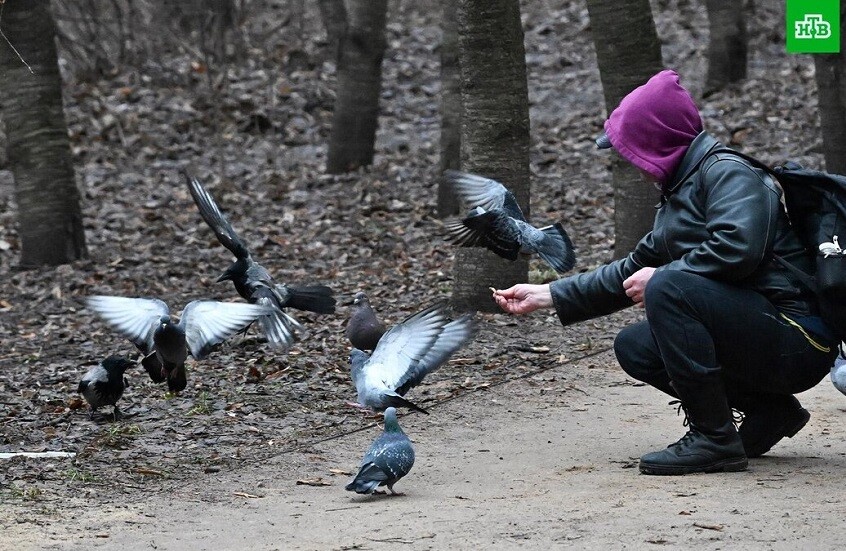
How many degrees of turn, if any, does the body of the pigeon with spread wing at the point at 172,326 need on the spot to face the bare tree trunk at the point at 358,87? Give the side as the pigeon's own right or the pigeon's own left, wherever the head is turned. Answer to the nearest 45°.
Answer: approximately 180°

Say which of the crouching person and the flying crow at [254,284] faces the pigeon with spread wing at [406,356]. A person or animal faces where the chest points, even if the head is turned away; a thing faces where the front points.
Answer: the crouching person

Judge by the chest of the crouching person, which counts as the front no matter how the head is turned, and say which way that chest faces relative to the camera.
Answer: to the viewer's left

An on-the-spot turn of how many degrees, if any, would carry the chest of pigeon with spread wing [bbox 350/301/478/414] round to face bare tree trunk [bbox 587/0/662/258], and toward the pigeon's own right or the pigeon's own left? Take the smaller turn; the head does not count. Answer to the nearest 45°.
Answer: approximately 135° to the pigeon's own right

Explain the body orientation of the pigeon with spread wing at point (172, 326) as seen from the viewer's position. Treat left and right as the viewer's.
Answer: facing the viewer

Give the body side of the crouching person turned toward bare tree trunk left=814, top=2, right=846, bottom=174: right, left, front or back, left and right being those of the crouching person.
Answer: right

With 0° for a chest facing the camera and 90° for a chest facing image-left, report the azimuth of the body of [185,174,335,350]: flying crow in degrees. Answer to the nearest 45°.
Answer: approximately 90°

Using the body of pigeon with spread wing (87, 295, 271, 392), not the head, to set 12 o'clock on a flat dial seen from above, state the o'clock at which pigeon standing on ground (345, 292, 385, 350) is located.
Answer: The pigeon standing on ground is roughly at 9 o'clock from the pigeon with spread wing.

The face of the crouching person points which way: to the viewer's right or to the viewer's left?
to the viewer's left

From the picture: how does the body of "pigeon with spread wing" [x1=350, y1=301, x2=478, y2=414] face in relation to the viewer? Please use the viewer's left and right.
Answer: facing to the left of the viewer

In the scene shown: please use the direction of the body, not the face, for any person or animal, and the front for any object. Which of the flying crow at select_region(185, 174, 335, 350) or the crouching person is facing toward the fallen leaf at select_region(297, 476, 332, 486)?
the crouching person

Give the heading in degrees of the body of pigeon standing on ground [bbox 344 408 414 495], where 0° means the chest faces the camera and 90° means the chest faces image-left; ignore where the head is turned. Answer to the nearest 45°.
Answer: approximately 225°
